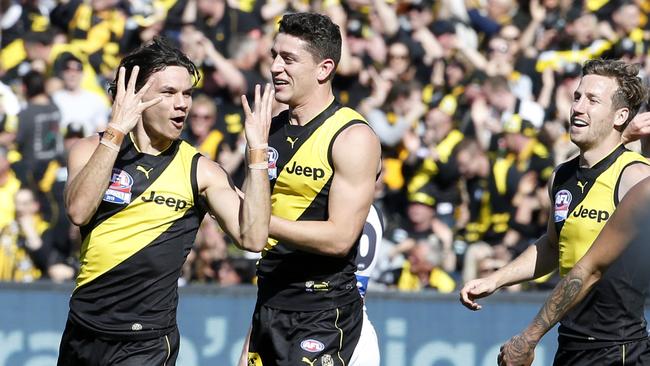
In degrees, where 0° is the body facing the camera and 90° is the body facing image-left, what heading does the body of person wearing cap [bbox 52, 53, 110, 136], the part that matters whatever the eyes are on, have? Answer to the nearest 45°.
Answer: approximately 0°

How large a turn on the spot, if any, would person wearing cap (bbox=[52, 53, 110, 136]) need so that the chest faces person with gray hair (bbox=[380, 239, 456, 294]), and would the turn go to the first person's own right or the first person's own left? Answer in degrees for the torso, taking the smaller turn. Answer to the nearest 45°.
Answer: approximately 45° to the first person's own left
